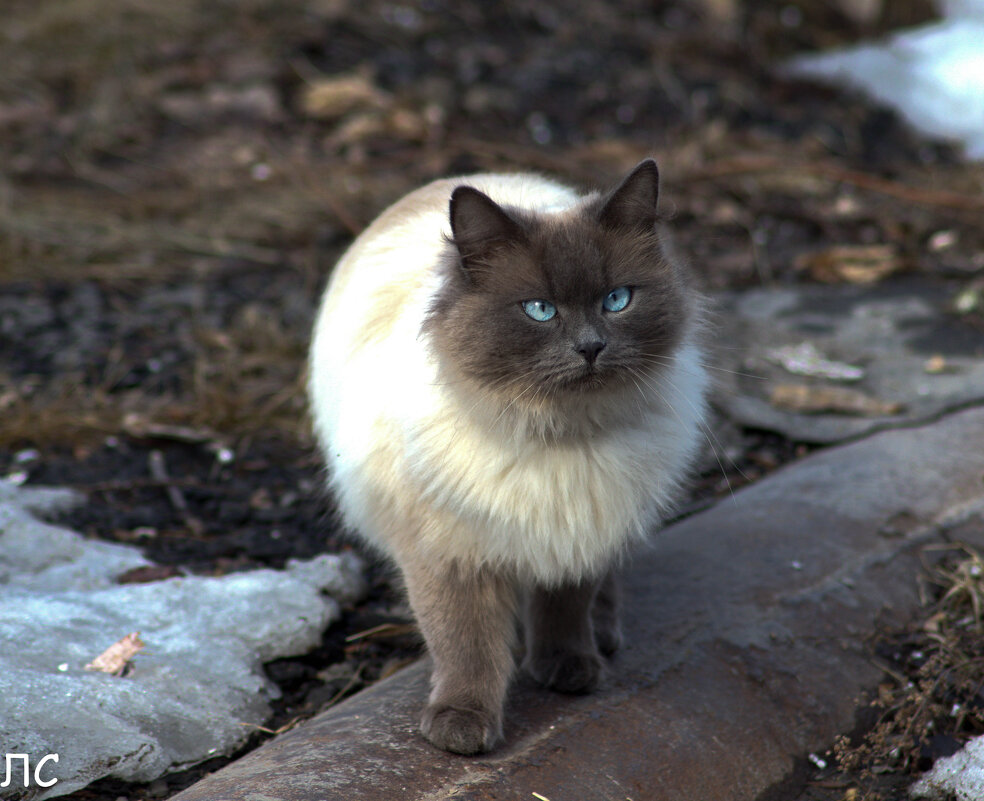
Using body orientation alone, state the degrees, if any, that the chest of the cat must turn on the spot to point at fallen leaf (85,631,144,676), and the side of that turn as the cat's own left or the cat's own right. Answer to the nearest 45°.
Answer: approximately 90° to the cat's own right

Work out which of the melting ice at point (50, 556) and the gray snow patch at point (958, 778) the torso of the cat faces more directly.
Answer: the gray snow patch

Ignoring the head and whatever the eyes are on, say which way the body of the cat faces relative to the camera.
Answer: toward the camera

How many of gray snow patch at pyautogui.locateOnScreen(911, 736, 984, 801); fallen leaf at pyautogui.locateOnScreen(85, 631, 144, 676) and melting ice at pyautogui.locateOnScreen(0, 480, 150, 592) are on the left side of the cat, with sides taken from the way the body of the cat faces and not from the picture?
1

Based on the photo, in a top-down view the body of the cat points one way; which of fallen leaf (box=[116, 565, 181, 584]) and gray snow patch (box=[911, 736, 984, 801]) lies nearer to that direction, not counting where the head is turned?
the gray snow patch

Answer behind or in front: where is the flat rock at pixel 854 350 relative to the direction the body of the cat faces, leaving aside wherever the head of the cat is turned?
behind
